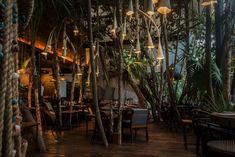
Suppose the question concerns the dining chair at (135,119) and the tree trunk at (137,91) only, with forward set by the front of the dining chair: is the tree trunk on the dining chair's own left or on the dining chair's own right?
on the dining chair's own right

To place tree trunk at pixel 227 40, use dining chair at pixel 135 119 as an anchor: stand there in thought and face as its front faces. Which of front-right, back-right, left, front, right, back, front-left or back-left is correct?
back-right

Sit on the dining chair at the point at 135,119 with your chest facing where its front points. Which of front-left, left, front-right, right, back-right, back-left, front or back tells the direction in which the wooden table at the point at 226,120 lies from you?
back-left
